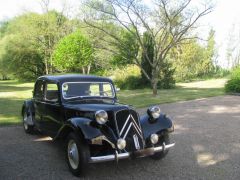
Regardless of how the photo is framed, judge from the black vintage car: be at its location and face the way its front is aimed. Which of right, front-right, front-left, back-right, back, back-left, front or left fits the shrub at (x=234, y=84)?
left

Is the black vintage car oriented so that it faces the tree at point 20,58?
no

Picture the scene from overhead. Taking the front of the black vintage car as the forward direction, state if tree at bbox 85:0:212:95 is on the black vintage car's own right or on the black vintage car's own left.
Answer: on the black vintage car's own left

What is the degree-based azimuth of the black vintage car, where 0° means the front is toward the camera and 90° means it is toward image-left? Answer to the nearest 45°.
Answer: approximately 315°

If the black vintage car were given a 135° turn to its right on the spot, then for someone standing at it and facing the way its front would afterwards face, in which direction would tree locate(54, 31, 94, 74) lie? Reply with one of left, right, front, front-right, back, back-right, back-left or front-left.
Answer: right

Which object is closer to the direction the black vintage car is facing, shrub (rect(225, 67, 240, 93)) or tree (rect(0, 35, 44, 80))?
the shrub

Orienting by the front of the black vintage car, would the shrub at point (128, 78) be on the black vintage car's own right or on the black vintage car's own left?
on the black vintage car's own left
